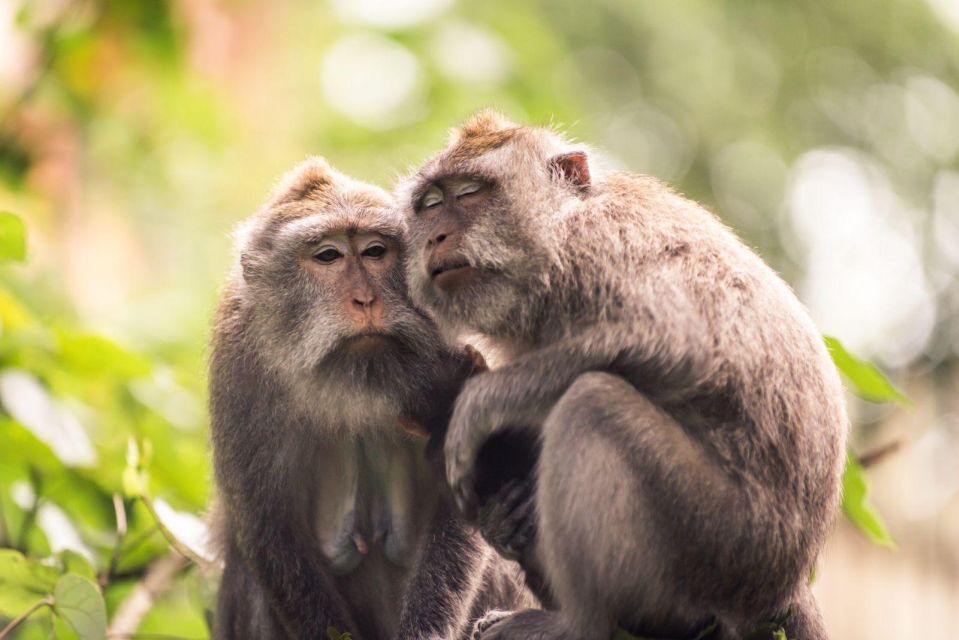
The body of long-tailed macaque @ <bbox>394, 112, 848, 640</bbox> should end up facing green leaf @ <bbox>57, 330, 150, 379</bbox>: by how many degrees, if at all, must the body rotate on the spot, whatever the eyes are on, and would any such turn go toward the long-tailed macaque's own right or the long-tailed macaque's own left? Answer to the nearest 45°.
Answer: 0° — it already faces it

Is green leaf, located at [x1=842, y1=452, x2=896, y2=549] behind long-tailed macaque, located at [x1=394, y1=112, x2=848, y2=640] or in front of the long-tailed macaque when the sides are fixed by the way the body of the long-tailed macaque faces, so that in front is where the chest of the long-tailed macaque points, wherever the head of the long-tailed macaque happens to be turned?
behind

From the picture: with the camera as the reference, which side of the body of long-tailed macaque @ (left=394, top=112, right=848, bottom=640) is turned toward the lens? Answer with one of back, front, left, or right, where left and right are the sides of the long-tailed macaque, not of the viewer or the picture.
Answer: left

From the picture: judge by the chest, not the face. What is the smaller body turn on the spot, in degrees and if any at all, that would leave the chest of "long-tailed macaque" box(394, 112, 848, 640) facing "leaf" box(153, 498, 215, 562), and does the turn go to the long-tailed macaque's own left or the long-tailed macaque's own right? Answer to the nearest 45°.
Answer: approximately 45° to the long-tailed macaque's own right

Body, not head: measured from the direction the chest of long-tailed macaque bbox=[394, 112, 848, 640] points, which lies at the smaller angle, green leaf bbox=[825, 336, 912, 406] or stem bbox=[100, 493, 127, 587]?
the stem

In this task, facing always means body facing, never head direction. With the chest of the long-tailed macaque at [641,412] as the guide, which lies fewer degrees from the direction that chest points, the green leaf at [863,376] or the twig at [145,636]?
the twig

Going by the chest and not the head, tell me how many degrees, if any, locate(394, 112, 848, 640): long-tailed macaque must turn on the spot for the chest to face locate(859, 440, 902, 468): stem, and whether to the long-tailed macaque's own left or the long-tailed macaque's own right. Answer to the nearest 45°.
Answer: approximately 135° to the long-tailed macaque's own right
